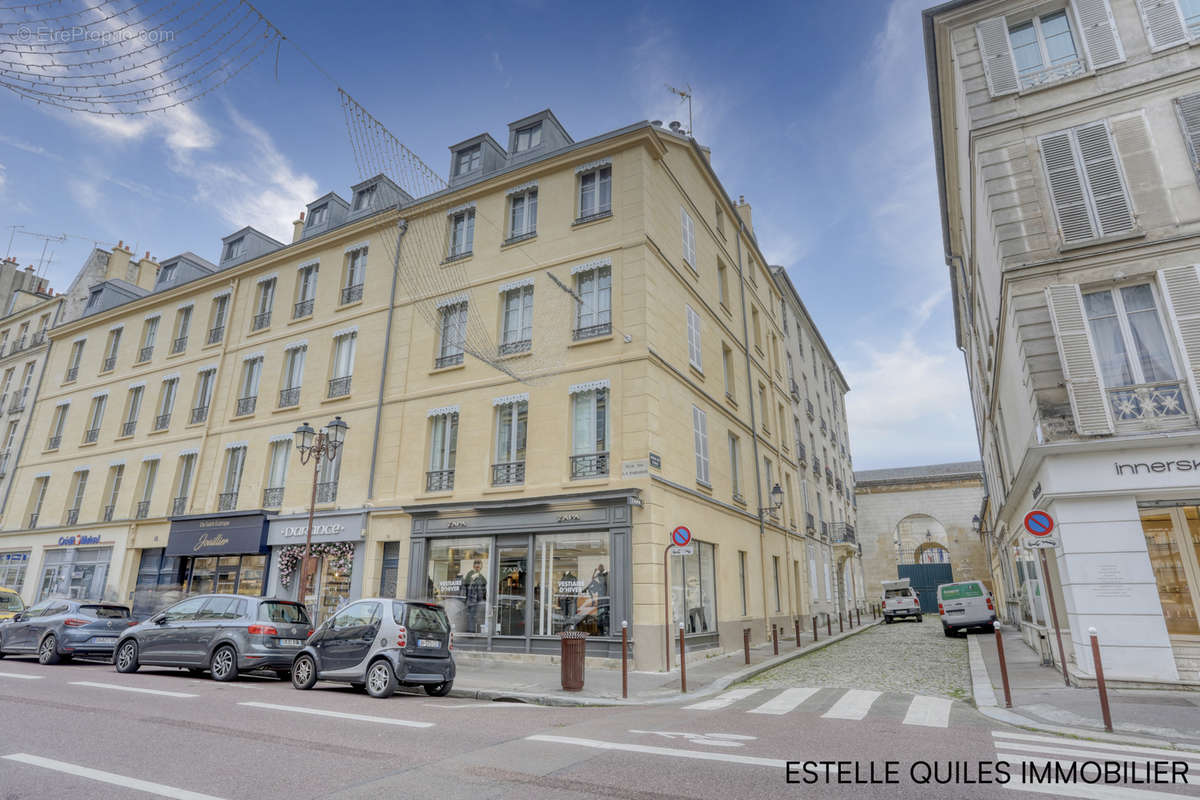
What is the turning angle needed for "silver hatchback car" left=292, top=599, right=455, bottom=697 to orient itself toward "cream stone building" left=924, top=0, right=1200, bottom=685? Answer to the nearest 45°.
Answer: approximately 180°

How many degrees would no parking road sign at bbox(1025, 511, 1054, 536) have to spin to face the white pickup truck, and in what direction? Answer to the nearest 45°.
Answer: approximately 180°

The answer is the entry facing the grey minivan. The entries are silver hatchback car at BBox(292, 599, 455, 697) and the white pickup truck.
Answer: the silver hatchback car

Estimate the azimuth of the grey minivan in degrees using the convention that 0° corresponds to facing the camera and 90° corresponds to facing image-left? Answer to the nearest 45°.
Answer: approximately 135°

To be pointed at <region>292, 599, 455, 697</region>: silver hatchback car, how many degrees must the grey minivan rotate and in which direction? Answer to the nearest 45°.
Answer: approximately 180°

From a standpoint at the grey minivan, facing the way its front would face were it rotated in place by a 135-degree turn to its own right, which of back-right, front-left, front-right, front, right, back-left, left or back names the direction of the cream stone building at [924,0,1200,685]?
front-right

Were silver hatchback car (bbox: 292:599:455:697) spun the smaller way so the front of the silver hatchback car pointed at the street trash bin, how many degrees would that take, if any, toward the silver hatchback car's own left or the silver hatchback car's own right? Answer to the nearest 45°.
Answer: approximately 135° to the silver hatchback car's own right

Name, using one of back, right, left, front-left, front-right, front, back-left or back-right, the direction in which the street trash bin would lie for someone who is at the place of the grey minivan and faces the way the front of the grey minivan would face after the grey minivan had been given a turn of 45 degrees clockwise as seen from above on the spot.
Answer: back-right

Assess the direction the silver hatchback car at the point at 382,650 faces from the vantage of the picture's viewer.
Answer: facing away from the viewer and to the left of the viewer

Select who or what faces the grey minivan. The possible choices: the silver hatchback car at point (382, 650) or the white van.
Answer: the silver hatchback car
